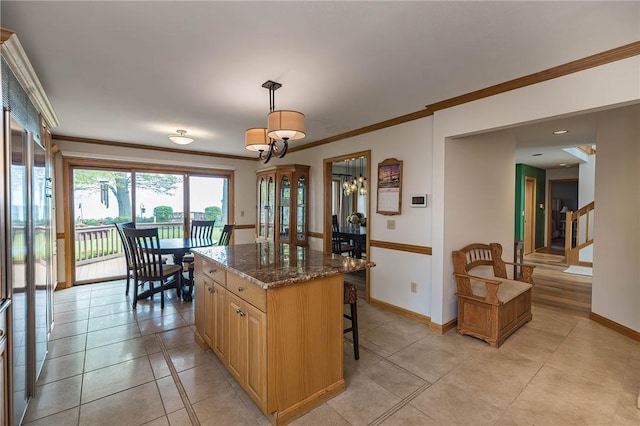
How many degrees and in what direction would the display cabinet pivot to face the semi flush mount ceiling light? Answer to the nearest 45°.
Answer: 0° — it already faces it

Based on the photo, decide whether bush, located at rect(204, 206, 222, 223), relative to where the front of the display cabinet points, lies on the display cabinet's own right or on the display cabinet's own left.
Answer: on the display cabinet's own right

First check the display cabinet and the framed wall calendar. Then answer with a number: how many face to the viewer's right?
0

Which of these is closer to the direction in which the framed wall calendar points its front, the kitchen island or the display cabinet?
the kitchen island

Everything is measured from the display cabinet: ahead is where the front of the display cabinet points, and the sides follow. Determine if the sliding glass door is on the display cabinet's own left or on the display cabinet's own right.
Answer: on the display cabinet's own right

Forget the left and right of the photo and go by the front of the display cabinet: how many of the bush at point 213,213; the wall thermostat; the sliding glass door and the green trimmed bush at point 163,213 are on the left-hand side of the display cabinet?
1

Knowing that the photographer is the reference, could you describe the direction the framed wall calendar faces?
facing the viewer and to the left of the viewer

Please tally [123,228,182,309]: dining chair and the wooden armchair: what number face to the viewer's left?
0

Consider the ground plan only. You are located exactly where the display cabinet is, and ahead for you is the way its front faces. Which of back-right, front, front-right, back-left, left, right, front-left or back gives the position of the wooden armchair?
left

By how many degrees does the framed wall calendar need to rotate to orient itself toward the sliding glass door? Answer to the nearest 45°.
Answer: approximately 45° to its right

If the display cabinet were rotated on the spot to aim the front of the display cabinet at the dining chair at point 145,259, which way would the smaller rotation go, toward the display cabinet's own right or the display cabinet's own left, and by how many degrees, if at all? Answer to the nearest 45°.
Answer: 0° — it already faces it

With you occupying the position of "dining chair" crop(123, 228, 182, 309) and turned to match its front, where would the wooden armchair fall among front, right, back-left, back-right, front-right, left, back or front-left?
right

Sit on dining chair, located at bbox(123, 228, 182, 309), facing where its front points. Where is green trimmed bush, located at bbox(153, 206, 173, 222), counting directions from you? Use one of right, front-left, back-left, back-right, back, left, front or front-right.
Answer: front-left

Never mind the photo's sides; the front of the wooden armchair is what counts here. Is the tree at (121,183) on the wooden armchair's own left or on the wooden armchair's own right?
on the wooden armchair's own right
